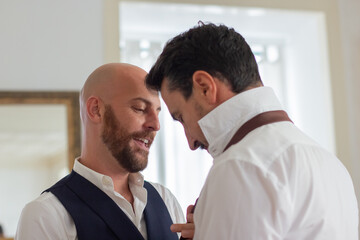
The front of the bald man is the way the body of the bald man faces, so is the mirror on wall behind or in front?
behind

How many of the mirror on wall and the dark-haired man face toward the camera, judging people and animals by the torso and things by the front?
1

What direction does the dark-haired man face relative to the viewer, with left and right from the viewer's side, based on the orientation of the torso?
facing away from the viewer and to the left of the viewer

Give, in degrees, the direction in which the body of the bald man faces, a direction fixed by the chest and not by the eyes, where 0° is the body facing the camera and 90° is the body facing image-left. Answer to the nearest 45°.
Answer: approximately 315°

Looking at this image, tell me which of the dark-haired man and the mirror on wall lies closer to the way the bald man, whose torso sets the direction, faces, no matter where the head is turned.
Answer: the dark-haired man
